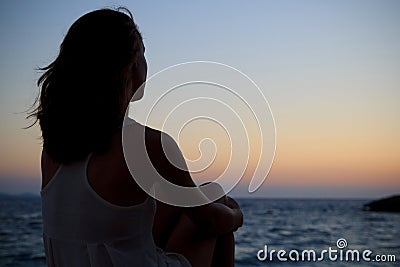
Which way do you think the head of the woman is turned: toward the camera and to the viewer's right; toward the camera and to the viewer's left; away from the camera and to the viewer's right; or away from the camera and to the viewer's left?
away from the camera and to the viewer's right

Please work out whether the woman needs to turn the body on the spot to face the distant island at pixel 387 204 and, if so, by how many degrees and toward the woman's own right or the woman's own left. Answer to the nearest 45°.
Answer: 0° — they already face it

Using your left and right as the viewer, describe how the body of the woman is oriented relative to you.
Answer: facing away from the viewer and to the right of the viewer
